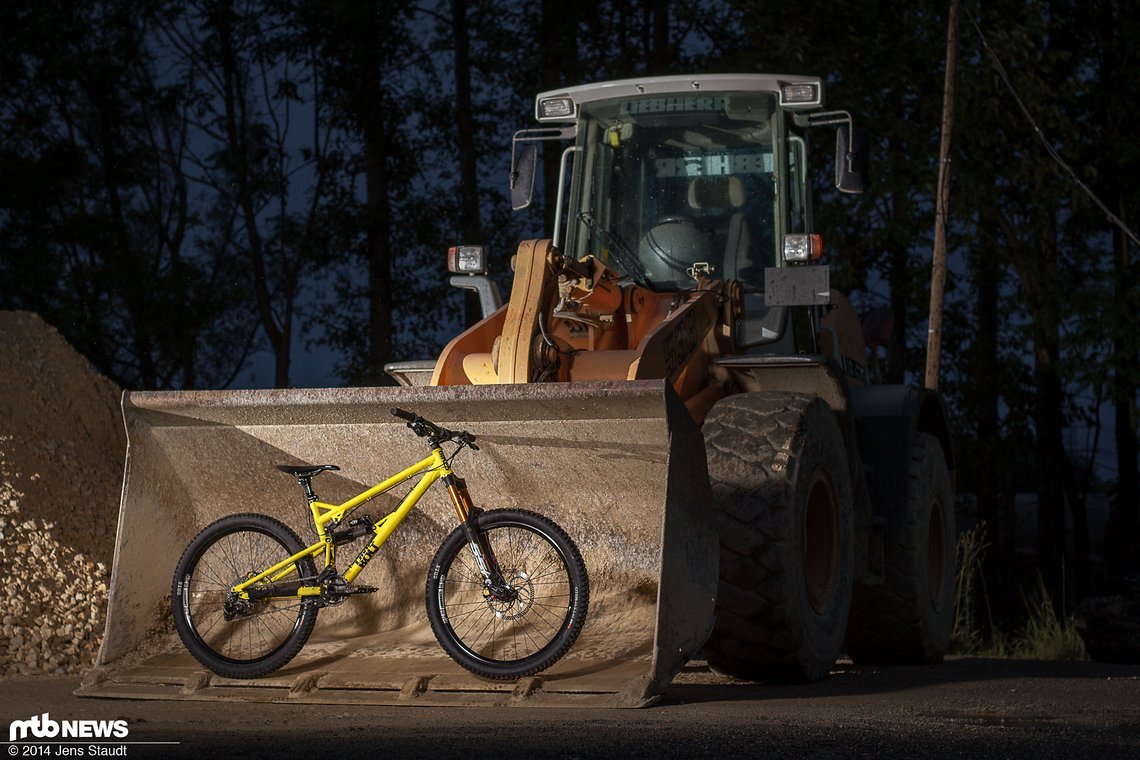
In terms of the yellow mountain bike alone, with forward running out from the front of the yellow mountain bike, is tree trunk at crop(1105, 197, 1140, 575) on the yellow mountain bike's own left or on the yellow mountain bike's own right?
on the yellow mountain bike's own left

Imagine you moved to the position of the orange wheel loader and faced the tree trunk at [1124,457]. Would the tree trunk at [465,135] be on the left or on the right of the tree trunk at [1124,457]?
left

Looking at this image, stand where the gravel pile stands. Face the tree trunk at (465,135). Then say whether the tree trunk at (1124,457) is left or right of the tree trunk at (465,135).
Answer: right

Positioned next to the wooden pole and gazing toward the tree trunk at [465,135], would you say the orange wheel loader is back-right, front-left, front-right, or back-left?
back-left

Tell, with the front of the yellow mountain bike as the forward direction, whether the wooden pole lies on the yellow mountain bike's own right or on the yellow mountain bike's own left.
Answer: on the yellow mountain bike's own left

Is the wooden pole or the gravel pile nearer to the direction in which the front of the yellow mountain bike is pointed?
the wooden pole

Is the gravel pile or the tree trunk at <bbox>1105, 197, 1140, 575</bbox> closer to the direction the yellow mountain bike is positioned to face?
the tree trunk

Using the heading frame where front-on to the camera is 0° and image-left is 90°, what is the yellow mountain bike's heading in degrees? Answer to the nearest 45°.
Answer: approximately 270°

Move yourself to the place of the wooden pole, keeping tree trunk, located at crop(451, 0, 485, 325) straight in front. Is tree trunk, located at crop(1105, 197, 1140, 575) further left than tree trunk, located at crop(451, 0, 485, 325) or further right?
right

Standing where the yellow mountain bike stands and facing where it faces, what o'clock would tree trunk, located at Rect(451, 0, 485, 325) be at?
The tree trunk is roughly at 9 o'clock from the yellow mountain bike.

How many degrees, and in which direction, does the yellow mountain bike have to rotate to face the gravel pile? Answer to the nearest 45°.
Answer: approximately 135° to its left
